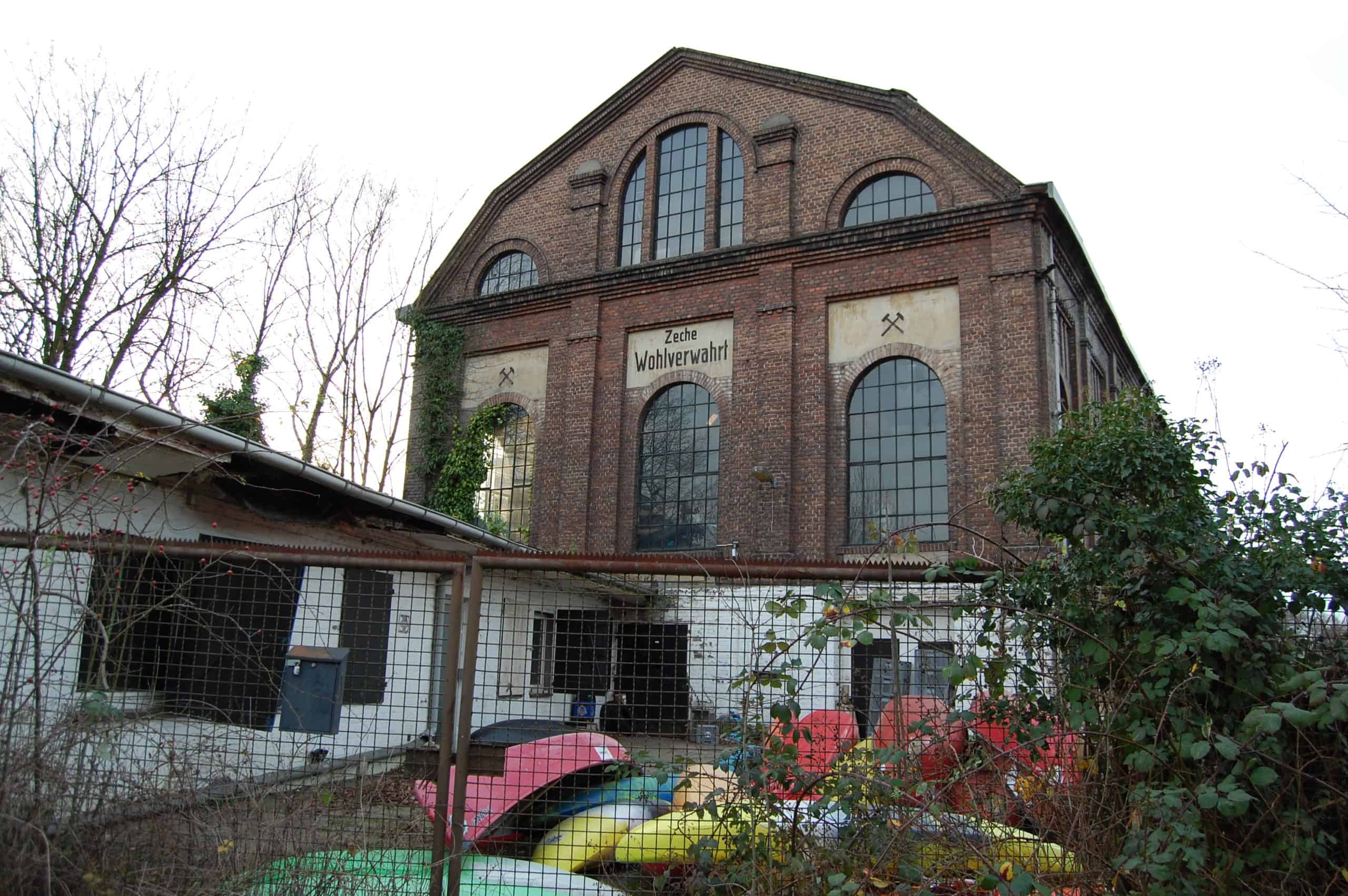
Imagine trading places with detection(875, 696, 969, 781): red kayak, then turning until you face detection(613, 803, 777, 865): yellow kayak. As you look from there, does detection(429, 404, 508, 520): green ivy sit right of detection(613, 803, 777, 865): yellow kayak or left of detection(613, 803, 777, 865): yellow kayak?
right

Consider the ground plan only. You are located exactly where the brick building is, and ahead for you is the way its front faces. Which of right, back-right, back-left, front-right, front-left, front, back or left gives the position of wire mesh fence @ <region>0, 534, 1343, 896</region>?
front-left

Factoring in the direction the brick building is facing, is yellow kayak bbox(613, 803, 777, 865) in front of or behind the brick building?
in front

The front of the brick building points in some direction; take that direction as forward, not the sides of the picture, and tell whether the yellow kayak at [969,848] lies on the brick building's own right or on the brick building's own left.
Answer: on the brick building's own left

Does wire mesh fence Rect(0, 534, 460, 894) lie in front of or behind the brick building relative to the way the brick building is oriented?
in front

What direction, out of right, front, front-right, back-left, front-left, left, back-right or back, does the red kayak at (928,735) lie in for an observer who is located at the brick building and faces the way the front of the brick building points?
front-left

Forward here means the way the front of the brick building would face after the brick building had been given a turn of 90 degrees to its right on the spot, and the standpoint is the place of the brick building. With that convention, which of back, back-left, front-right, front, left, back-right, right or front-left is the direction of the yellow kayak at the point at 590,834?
back-left

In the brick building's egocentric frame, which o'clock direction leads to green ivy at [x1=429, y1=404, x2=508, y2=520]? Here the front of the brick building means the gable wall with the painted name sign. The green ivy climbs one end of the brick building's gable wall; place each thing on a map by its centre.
The green ivy is roughly at 2 o'clock from the brick building.

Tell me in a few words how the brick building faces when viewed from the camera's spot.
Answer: facing the viewer and to the left of the viewer
